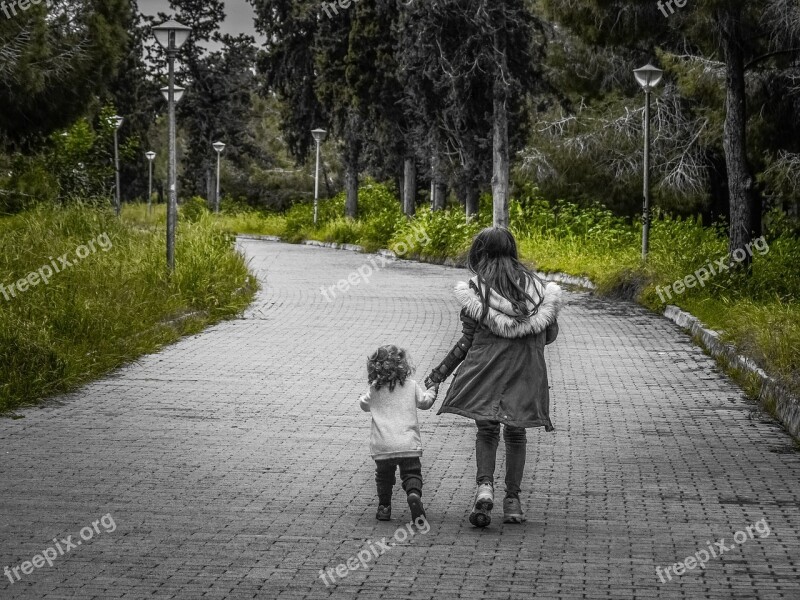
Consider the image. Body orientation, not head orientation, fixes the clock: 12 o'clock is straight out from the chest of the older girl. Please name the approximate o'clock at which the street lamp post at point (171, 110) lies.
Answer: The street lamp post is roughly at 11 o'clock from the older girl.

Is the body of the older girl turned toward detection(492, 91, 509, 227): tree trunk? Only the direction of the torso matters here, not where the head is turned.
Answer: yes

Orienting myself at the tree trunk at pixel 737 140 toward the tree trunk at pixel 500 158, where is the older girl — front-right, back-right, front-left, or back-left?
back-left

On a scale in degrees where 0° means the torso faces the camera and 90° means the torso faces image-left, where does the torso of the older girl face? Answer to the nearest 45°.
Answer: approximately 180°
